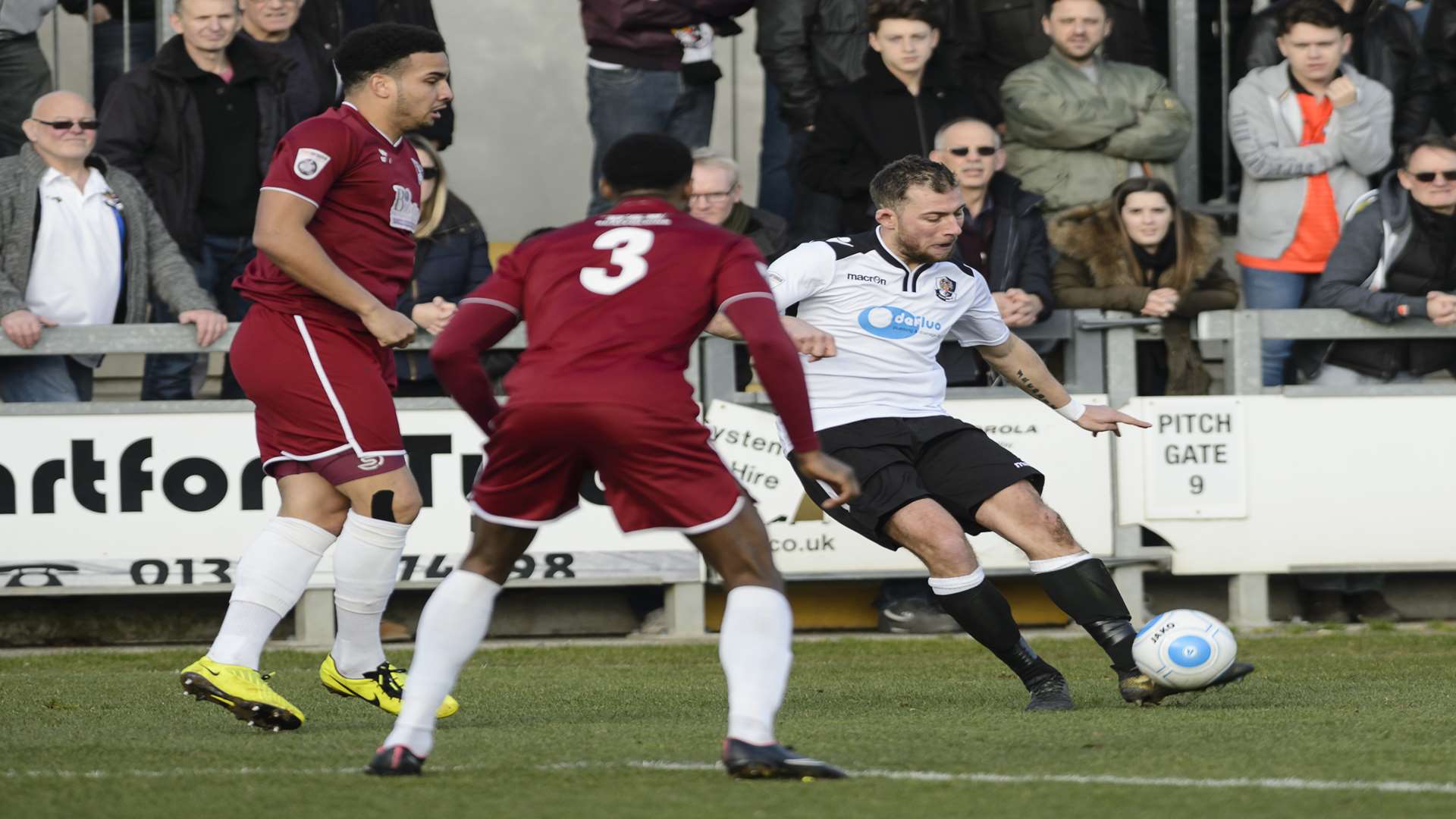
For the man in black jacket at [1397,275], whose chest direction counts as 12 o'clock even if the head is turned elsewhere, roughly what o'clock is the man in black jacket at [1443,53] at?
the man in black jacket at [1443,53] is roughly at 8 o'clock from the man in black jacket at [1397,275].

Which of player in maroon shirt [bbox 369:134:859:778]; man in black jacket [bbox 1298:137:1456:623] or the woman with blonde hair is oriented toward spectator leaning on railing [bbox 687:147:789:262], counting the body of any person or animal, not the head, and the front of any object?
the player in maroon shirt

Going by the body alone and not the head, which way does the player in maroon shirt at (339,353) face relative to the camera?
to the viewer's right

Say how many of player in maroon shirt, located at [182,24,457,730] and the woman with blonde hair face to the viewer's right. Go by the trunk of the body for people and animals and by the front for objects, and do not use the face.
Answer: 1

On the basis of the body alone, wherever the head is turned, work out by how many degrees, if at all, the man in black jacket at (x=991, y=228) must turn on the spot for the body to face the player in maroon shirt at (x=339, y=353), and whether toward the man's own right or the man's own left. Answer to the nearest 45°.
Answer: approximately 45° to the man's own right

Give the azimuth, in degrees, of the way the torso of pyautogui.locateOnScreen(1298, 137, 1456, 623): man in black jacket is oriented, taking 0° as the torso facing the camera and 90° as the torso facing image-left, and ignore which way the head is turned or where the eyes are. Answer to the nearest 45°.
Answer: approximately 315°

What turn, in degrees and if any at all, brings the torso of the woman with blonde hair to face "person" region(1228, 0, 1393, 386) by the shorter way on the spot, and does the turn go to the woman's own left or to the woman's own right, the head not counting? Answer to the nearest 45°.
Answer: approximately 135° to the woman's own left

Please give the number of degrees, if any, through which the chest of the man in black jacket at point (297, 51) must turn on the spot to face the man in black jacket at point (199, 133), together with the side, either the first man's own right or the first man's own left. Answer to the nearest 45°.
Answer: approximately 45° to the first man's own right

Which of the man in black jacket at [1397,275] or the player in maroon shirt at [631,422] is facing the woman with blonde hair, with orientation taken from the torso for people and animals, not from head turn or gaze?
the player in maroon shirt
